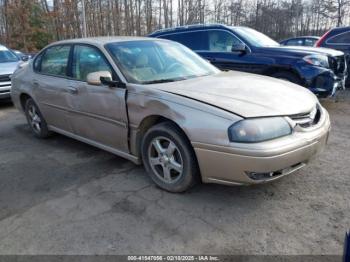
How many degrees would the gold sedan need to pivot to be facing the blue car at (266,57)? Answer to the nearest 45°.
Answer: approximately 90° to its left

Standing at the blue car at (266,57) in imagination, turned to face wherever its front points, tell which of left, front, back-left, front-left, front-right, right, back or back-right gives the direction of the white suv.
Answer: back-right

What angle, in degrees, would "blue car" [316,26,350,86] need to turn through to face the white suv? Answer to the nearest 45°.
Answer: approximately 135° to its right

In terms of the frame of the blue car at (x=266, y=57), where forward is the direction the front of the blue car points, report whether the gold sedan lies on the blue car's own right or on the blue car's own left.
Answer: on the blue car's own right

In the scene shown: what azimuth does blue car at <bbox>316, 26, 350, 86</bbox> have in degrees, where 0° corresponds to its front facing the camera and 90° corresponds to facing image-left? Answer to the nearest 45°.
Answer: approximately 270°

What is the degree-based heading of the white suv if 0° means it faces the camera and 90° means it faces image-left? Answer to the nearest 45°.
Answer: approximately 0°

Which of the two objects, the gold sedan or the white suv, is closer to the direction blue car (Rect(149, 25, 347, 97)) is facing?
the gold sedan

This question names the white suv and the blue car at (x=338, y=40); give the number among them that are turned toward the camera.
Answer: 1

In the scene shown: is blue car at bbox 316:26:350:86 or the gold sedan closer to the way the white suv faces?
the gold sedan

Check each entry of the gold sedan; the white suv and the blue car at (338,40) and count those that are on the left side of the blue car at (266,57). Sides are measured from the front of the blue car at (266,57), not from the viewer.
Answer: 1

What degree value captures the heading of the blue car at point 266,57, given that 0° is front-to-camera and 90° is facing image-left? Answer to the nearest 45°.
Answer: approximately 315°
